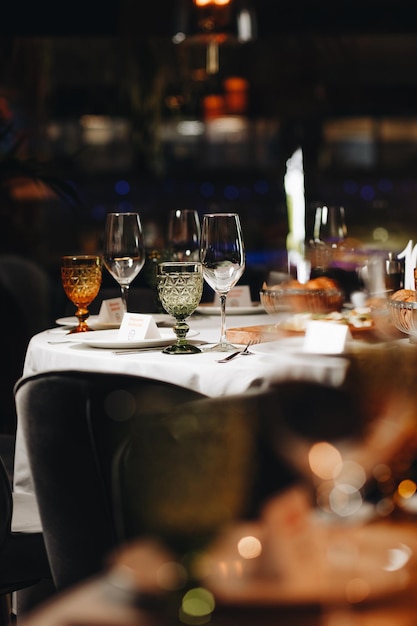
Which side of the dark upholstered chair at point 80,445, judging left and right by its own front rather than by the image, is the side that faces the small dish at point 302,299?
front

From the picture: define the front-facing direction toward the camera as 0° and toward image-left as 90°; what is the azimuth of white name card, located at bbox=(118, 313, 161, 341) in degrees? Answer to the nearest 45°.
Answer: approximately 45°

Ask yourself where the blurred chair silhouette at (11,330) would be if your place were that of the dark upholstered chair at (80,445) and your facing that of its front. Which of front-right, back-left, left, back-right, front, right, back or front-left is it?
front-left

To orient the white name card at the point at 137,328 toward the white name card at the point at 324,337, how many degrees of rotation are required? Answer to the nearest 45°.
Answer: approximately 90° to its left

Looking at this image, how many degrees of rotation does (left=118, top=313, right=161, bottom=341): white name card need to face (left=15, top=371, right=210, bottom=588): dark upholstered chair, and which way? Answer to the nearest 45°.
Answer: approximately 45° to its left

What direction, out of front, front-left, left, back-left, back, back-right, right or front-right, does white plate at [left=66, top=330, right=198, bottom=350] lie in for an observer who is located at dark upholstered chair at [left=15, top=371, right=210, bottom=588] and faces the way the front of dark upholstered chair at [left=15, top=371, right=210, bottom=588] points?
front-left

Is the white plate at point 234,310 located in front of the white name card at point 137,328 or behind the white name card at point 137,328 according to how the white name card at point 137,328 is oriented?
behind

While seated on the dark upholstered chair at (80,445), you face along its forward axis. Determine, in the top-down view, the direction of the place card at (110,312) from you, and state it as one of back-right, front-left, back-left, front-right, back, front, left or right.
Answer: front-left

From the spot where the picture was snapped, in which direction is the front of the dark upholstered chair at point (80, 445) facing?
facing away from the viewer and to the right of the viewer

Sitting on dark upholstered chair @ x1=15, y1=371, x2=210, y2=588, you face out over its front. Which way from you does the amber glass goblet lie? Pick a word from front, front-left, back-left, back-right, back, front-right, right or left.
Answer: front-left

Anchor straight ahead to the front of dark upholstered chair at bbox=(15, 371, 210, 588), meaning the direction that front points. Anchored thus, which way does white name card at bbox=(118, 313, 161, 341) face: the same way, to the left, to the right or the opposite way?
the opposite way
